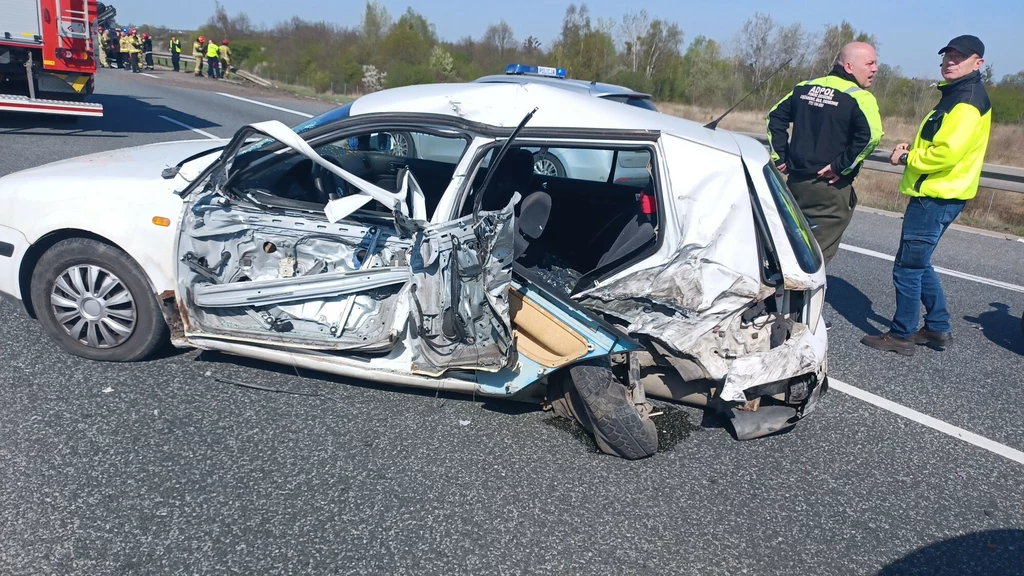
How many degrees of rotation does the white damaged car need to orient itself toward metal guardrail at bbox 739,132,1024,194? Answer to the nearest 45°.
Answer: approximately 135° to its right

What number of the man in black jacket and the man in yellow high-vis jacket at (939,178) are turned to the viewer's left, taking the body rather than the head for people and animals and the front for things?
1

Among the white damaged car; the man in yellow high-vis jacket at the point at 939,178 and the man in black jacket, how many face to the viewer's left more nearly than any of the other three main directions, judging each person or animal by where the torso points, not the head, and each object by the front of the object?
2

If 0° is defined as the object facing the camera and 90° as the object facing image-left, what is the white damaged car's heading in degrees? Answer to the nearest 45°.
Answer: approximately 90°

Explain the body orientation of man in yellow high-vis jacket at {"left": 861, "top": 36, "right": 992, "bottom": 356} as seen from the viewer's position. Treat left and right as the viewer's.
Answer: facing to the left of the viewer

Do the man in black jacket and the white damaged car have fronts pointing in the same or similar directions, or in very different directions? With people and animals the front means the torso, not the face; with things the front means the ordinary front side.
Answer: very different directions

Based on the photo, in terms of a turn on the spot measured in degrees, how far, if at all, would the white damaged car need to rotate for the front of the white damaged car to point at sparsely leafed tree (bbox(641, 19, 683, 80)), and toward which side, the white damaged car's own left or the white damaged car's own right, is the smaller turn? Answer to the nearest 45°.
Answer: approximately 90° to the white damaged car's own right

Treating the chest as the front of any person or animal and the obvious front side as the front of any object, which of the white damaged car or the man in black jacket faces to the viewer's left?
the white damaged car
